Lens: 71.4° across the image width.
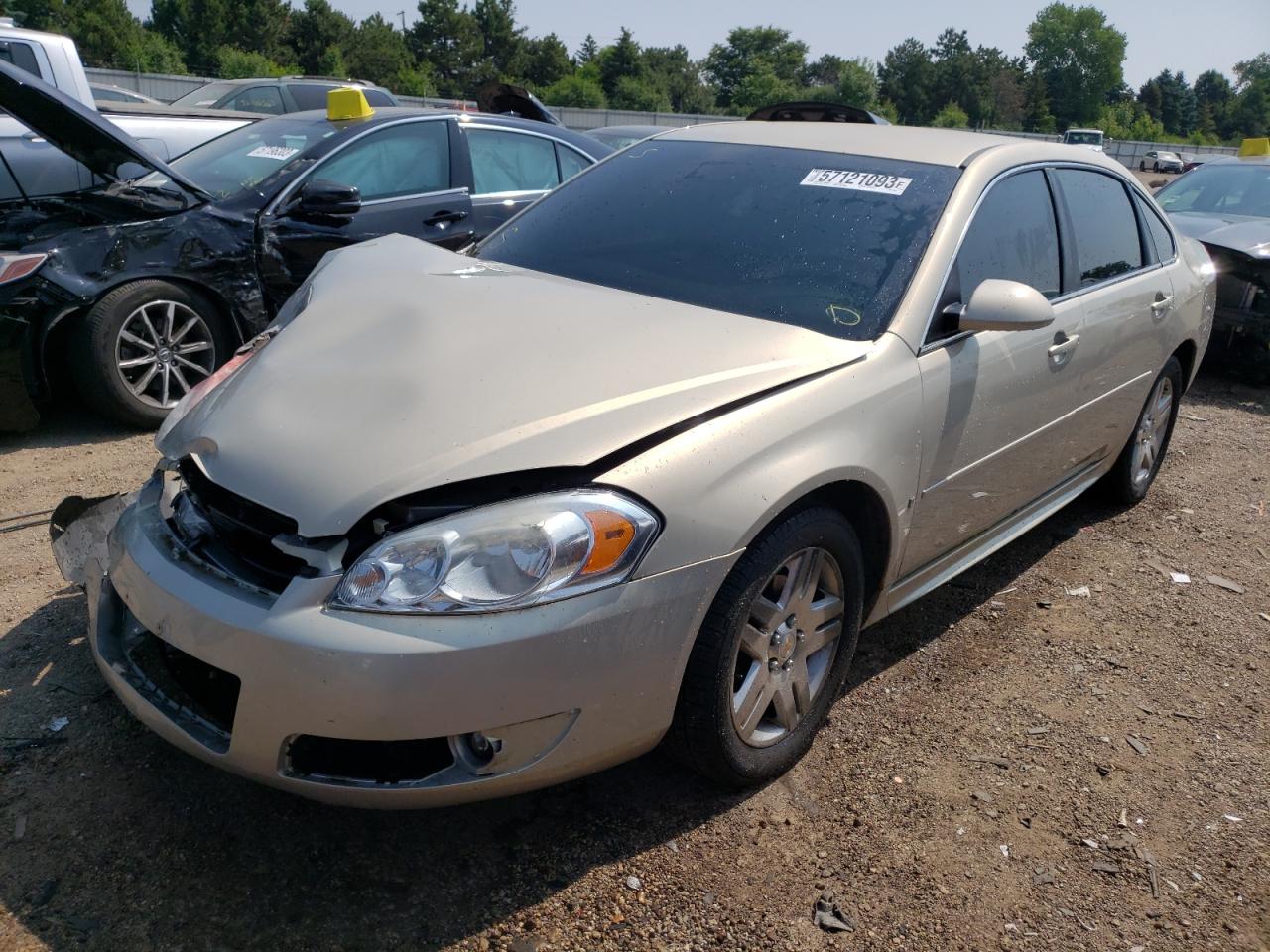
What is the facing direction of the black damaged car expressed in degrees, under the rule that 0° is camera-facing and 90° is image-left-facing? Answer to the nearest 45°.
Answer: approximately 45°

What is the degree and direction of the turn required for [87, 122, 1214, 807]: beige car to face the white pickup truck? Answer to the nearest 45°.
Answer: approximately 90° to its right

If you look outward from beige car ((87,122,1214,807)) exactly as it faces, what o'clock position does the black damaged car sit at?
The black damaged car is roughly at 3 o'clock from the beige car.

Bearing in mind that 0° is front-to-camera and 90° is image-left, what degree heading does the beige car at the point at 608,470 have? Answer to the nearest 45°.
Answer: approximately 45°

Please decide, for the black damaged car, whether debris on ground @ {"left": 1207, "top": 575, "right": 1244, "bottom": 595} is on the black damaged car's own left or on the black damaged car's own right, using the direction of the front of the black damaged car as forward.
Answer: on the black damaged car's own left

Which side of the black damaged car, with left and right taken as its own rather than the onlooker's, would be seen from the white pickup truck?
right

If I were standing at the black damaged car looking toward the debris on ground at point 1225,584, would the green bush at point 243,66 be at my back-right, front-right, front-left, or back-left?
back-left
